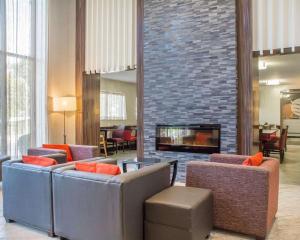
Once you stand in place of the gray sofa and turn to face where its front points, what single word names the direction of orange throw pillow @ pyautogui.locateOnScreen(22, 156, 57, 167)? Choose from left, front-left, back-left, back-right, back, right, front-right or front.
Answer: left

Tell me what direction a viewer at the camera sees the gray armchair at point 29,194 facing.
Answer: facing away from the viewer and to the right of the viewer

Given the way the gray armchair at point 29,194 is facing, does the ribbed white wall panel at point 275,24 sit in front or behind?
in front

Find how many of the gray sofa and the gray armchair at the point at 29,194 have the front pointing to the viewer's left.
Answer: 0

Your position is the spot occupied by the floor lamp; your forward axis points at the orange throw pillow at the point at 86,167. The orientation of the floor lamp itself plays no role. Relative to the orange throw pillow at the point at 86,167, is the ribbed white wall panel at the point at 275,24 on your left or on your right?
left

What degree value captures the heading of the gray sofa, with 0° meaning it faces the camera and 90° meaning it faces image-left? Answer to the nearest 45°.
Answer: approximately 225°

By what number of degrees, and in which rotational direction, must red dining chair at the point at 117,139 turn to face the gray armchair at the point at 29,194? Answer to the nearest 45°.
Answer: approximately 45° to its left
